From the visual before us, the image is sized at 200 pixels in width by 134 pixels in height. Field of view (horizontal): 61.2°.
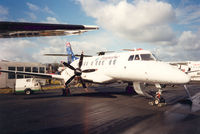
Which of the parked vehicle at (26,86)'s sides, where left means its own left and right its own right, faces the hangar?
left

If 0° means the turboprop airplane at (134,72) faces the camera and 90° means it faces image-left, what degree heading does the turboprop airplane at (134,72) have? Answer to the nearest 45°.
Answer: approximately 315°

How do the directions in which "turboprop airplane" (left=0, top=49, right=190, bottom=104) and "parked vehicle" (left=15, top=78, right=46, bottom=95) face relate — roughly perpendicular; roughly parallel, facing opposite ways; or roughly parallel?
roughly perpendicular

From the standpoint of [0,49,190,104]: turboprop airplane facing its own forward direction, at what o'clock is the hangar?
The hangar is roughly at 6 o'clock from the turboprop airplane.

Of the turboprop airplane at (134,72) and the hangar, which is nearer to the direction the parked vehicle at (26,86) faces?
the turboprop airplane

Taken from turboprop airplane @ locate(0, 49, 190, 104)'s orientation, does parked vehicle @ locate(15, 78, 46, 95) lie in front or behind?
behind

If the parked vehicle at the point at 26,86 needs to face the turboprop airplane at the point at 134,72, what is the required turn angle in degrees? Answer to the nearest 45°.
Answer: approximately 45° to its right
